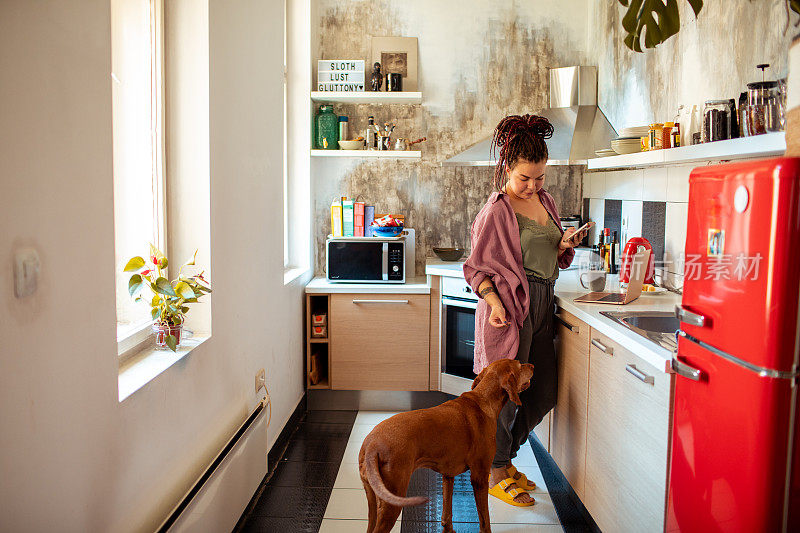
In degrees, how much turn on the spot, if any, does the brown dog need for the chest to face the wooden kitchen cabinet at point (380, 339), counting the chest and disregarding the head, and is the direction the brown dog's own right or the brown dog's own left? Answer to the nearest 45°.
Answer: approximately 45° to the brown dog's own left

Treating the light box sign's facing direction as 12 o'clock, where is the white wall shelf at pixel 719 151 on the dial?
The white wall shelf is roughly at 11 o'clock from the light box sign.

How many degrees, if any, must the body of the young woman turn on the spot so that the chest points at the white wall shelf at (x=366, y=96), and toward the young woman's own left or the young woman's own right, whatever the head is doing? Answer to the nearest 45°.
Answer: approximately 180°

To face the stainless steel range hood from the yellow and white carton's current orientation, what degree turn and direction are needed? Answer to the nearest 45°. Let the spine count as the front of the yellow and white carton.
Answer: approximately 90° to its left

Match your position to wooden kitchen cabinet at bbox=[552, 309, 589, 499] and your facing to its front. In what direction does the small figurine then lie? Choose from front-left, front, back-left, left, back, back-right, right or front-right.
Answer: front-right

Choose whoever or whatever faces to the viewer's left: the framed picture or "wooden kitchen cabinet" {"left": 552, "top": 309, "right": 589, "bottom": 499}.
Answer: the wooden kitchen cabinet

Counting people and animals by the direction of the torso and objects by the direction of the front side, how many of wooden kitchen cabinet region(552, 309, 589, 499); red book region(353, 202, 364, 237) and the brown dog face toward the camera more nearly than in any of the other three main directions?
1

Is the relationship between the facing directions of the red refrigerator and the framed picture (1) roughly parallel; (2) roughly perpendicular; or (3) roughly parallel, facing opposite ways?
roughly perpendicular
